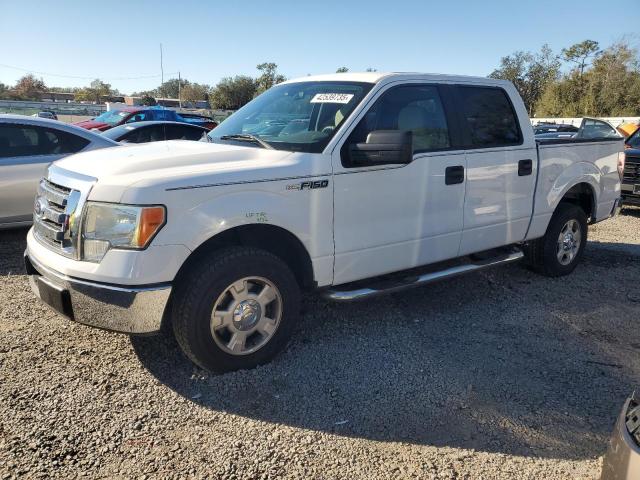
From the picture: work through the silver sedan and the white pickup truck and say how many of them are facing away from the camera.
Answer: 0

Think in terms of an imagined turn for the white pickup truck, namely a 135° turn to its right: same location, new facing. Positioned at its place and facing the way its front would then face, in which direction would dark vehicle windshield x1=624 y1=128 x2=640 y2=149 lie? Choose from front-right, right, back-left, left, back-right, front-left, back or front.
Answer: front-right

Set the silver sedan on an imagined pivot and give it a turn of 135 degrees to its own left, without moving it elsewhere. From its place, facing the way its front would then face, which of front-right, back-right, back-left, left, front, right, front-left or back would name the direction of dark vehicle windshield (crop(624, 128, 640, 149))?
front-left

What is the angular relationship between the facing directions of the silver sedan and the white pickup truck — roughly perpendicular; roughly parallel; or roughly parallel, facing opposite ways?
roughly parallel

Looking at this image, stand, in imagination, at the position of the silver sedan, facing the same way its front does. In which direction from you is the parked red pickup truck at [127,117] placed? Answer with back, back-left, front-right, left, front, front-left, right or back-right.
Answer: right

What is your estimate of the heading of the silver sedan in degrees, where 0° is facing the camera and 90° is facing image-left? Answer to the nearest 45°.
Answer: approximately 90°

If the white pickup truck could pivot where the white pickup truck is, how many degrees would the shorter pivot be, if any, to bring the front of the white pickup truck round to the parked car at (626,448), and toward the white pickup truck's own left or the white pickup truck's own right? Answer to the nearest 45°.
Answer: approximately 90° to the white pickup truck's own left

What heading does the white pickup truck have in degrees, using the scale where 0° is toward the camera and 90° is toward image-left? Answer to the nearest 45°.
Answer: approximately 45°

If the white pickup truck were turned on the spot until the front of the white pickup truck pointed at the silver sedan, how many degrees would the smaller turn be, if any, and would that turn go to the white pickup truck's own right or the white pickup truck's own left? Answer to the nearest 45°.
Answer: approximately 90° to the white pickup truck's own right

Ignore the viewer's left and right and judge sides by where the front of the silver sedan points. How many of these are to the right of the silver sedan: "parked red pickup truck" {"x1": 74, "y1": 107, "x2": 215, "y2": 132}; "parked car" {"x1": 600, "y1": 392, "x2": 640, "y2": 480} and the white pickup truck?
1
